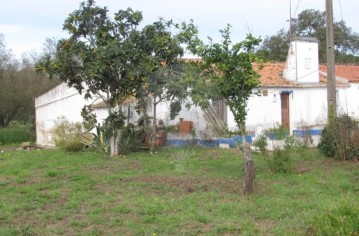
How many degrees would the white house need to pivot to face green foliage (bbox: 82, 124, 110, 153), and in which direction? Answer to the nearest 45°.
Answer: approximately 45° to its right

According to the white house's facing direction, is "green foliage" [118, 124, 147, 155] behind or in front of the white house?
in front

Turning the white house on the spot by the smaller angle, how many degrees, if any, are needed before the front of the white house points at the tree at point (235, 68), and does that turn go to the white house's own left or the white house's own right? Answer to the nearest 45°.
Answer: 0° — it already faces it

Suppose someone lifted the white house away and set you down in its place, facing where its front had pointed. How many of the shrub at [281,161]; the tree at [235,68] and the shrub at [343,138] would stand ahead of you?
3

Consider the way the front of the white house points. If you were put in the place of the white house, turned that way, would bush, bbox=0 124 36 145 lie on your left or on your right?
on your right

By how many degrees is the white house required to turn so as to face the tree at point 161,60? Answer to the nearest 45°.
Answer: approximately 45° to its right

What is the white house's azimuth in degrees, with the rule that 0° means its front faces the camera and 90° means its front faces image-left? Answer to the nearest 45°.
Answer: approximately 0°

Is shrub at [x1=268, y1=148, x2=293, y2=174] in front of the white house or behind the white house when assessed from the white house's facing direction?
in front
